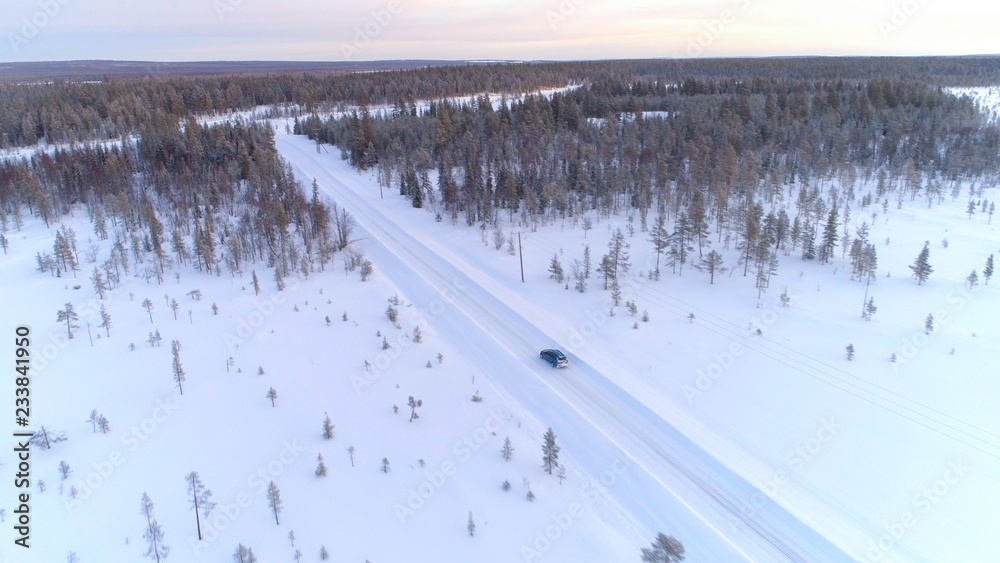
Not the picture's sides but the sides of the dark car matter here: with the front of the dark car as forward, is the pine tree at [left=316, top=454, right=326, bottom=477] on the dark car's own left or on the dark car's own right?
on the dark car's own left

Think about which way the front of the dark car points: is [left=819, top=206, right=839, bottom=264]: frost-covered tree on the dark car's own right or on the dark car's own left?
on the dark car's own right

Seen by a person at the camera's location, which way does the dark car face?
facing away from the viewer and to the left of the viewer

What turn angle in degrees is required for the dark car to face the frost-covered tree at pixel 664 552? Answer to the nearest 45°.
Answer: approximately 135° to its left

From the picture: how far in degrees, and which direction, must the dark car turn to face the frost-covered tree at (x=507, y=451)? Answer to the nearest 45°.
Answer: approximately 135° to its left

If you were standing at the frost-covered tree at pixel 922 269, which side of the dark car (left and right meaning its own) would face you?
right

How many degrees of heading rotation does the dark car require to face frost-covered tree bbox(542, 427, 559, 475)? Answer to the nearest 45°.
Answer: approximately 135° to its left

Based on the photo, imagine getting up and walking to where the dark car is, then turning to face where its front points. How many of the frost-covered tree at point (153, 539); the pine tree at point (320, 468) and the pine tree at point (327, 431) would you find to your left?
3

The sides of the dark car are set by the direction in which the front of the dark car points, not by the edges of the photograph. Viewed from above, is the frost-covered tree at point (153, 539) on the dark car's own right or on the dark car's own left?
on the dark car's own left

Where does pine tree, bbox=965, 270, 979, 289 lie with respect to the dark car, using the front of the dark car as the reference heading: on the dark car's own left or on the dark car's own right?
on the dark car's own right

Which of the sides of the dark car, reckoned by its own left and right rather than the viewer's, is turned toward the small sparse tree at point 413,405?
left

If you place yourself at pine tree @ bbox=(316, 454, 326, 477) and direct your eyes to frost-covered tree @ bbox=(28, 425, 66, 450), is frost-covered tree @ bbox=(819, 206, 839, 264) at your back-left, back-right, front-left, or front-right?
back-right
